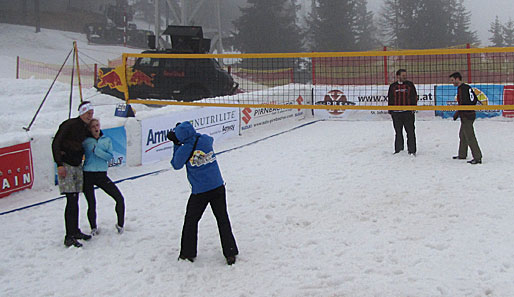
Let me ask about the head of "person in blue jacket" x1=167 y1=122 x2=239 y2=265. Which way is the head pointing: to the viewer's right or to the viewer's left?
to the viewer's left

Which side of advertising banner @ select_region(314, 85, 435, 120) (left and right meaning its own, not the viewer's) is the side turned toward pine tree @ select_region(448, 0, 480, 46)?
back

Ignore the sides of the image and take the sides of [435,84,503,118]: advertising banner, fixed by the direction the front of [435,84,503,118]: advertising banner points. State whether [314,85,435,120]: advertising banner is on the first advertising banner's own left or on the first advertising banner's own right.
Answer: on the first advertising banner's own right

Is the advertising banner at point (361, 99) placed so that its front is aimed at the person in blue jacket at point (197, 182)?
yes

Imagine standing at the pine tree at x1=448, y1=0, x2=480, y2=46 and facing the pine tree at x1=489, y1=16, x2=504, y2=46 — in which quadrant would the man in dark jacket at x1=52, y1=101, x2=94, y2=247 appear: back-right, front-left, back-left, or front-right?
back-right

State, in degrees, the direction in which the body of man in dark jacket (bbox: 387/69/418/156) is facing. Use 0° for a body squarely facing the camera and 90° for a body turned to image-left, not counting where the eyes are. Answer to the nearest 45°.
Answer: approximately 0°

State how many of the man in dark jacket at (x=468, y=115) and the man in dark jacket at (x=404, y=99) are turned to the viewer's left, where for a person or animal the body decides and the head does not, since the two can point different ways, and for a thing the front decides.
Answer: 1
